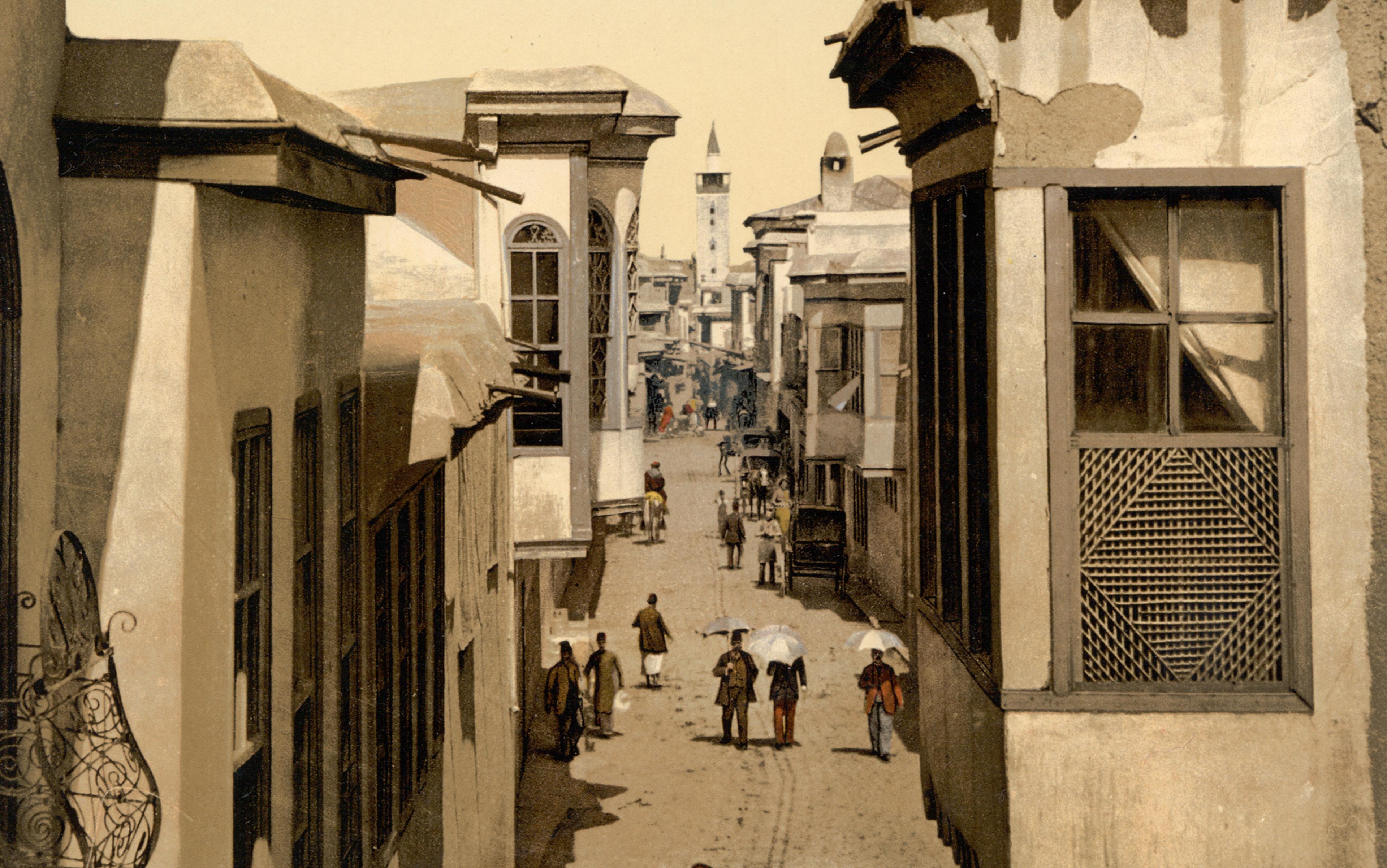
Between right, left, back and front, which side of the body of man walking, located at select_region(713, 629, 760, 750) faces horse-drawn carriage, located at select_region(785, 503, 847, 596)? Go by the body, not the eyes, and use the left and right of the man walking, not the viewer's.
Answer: back

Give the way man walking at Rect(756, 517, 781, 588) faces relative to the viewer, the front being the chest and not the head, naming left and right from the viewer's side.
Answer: facing the viewer

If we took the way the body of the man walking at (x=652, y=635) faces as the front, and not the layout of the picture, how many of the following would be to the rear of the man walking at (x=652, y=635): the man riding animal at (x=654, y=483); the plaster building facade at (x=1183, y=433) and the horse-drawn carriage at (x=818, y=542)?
1

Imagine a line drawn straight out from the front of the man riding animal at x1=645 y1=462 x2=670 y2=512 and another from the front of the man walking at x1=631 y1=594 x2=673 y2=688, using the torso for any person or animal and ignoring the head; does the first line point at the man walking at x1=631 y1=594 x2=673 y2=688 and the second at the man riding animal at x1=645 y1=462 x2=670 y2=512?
yes

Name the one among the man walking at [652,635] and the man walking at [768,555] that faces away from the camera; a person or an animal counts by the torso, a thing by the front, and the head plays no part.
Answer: the man walking at [652,635]

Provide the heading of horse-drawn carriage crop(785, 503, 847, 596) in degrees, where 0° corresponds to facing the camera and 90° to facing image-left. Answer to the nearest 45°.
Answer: approximately 180°

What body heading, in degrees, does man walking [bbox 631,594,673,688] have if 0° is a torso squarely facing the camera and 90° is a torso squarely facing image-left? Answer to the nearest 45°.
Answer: approximately 180°

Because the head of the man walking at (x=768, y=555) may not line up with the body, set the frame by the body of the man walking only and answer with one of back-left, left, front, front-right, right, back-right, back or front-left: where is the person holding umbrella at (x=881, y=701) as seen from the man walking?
front

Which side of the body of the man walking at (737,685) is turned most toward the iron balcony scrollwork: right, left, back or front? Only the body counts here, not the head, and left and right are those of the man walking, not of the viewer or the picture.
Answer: front

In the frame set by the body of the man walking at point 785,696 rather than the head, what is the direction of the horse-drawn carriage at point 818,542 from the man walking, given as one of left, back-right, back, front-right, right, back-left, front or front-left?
back
